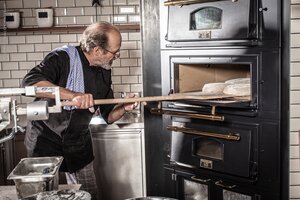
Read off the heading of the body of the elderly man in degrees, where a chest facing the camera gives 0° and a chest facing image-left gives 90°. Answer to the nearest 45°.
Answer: approximately 315°

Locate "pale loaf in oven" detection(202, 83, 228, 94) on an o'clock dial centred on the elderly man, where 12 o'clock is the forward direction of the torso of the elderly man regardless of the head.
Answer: The pale loaf in oven is roughly at 11 o'clock from the elderly man.

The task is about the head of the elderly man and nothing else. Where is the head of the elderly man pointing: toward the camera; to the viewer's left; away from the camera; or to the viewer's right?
to the viewer's right

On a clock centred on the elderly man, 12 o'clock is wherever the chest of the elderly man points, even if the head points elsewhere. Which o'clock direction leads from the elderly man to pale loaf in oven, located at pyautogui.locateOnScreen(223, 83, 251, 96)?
The pale loaf in oven is roughly at 11 o'clock from the elderly man.
